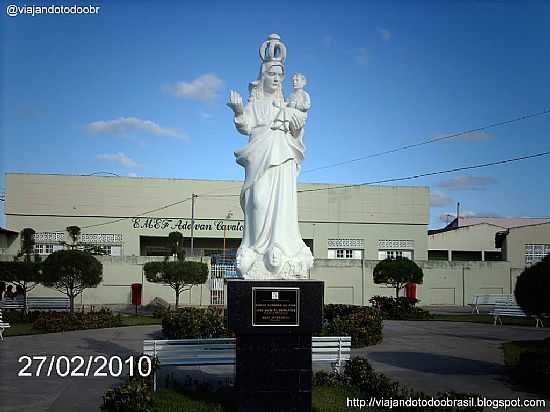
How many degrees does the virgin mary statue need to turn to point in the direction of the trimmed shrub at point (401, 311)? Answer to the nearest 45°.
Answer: approximately 180°

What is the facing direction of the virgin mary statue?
toward the camera

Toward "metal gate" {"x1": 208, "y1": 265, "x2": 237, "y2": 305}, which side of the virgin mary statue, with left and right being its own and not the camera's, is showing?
back

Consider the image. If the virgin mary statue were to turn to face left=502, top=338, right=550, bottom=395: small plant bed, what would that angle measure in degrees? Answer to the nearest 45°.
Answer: approximately 135° to its left

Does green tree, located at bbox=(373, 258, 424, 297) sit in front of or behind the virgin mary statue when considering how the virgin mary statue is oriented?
behind

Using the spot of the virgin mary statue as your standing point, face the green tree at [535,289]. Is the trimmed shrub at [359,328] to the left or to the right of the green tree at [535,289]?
left

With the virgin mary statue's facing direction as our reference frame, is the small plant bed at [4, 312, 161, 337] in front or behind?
behind

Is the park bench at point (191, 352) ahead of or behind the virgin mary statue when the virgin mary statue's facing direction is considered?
behind

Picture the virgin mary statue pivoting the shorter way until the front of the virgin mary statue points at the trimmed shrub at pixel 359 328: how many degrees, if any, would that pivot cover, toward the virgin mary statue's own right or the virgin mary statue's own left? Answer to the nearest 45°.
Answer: approximately 180°

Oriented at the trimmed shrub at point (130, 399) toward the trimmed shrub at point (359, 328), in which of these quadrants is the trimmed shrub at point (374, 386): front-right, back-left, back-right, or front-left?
front-right

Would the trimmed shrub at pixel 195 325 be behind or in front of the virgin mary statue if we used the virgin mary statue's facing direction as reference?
behind

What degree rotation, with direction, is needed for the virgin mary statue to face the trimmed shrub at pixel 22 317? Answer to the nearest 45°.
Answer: approximately 135° to its right

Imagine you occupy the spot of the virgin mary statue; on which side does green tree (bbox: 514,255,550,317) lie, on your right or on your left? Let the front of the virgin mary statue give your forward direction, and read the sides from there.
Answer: on your left
